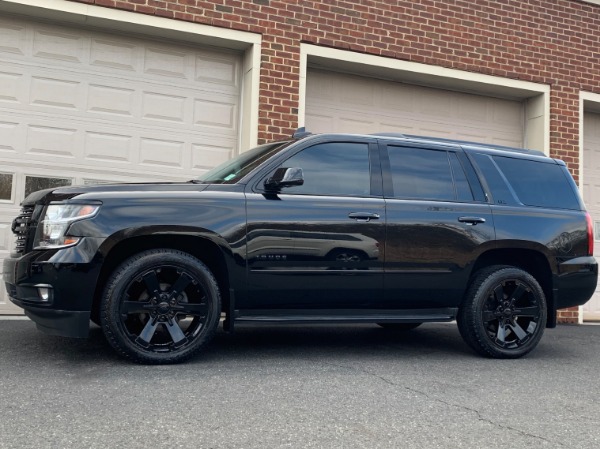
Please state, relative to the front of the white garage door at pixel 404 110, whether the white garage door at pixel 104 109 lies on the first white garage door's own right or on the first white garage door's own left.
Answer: on the first white garage door's own right

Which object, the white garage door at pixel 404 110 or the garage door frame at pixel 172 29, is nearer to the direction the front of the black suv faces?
the garage door frame

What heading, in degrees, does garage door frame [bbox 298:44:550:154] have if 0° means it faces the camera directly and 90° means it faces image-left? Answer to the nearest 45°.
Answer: approximately 315°

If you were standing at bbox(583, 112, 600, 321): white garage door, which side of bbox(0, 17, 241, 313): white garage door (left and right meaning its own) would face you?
left

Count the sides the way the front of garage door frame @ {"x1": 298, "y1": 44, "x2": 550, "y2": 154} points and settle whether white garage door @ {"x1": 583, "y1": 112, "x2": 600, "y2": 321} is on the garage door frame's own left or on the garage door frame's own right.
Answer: on the garage door frame's own left

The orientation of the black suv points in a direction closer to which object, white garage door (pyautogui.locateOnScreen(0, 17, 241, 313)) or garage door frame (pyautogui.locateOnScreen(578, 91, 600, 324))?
the white garage door

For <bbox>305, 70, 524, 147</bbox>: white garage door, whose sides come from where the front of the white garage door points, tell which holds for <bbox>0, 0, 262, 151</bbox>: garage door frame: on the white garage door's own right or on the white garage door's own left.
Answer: on the white garage door's own right

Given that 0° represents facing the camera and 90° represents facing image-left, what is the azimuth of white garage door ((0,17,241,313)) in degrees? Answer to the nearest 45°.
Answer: approximately 0°

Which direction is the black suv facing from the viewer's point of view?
to the viewer's left

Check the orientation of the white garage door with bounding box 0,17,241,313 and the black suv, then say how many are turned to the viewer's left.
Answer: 1

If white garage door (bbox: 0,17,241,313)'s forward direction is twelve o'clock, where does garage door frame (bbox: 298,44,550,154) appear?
The garage door frame is roughly at 9 o'clock from the white garage door.

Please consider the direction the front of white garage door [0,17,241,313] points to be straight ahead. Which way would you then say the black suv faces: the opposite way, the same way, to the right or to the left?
to the right
